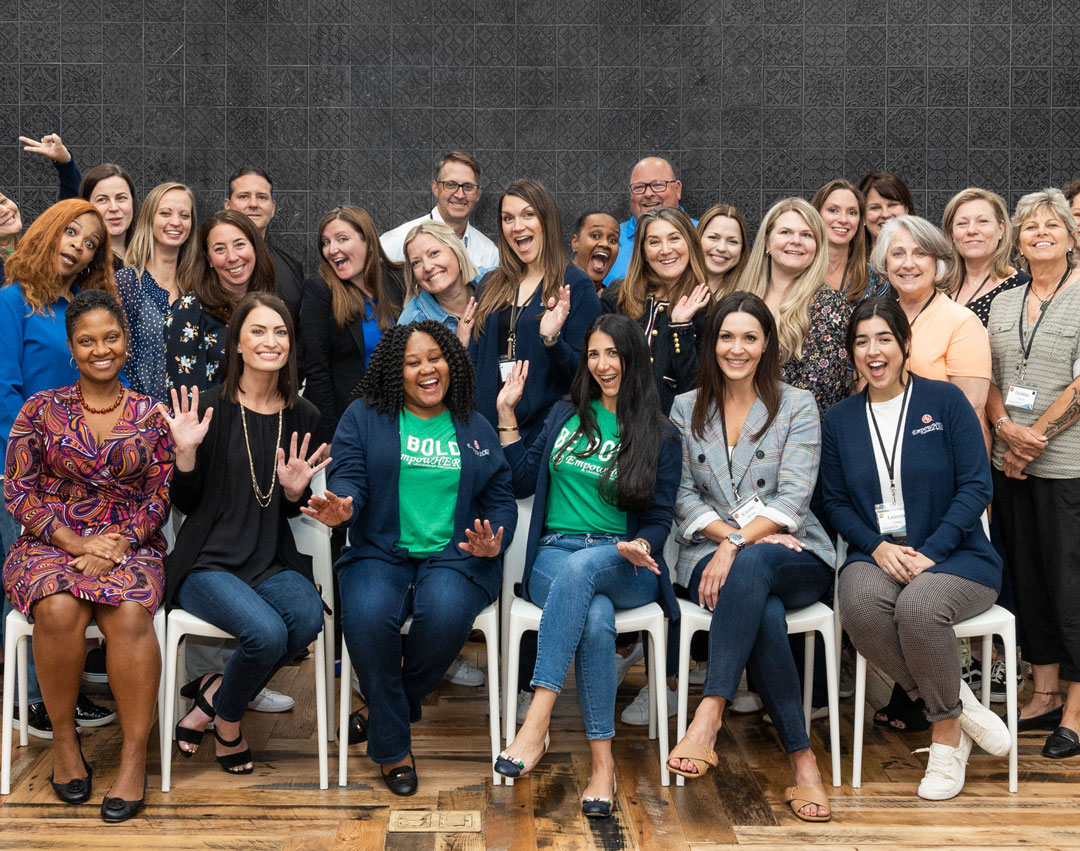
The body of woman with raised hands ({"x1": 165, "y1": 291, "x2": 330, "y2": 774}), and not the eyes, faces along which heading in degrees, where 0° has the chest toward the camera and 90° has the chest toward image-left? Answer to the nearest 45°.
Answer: approximately 0°

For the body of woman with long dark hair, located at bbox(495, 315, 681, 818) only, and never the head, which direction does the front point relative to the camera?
toward the camera

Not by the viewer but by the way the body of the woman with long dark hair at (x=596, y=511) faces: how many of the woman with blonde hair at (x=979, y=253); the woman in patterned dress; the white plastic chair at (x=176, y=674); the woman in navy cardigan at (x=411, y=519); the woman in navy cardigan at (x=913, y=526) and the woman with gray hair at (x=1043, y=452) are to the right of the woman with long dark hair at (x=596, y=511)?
3

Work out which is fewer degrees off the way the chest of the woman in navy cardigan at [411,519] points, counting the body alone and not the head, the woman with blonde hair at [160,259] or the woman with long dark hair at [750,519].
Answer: the woman with long dark hair

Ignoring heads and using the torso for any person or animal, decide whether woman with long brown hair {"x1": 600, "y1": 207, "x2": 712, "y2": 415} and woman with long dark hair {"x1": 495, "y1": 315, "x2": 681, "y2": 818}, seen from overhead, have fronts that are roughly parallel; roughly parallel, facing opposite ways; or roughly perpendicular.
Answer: roughly parallel

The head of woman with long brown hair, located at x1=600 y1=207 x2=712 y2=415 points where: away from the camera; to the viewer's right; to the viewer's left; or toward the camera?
toward the camera

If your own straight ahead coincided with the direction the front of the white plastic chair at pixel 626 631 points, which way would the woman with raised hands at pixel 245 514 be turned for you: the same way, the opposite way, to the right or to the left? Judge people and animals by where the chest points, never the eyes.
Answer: the same way

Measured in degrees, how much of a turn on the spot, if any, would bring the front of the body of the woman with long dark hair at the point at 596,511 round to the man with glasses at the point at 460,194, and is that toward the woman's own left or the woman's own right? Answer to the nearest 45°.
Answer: approximately 180°

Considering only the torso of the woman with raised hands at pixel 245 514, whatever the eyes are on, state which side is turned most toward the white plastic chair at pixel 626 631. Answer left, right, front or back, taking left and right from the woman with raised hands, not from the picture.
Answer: left

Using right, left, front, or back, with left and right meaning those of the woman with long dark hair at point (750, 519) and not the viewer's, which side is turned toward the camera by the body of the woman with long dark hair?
front

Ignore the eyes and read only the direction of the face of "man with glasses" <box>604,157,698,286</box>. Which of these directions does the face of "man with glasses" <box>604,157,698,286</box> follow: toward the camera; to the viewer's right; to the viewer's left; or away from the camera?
toward the camera

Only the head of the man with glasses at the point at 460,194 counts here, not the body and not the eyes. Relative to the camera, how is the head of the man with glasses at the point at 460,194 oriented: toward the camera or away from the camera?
toward the camera

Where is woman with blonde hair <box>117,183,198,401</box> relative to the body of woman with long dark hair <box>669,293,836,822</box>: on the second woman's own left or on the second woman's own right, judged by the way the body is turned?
on the second woman's own right

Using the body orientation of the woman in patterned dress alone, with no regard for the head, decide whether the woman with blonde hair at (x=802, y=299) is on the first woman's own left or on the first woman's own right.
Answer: on the first woman's own left

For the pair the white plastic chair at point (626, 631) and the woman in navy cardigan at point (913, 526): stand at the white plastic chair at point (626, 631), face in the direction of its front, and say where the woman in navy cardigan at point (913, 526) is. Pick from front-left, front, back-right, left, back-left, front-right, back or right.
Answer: left

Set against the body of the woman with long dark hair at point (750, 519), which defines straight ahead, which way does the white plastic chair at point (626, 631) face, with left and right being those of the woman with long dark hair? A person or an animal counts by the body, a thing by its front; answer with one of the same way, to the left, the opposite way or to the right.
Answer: the same way

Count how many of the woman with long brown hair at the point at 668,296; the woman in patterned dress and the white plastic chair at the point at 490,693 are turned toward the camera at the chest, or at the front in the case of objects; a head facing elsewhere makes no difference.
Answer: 3

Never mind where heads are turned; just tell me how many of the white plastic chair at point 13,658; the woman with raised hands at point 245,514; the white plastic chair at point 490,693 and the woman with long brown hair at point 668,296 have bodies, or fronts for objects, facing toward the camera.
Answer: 4
